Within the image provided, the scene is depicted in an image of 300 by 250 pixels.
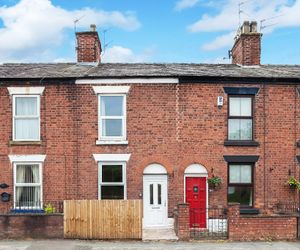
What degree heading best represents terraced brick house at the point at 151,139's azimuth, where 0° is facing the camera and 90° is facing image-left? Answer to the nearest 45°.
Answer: approximately 0°

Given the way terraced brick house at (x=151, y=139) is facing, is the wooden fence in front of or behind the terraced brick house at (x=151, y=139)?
in front

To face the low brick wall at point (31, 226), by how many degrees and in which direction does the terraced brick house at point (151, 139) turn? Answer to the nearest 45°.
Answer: approximately 45° to its right

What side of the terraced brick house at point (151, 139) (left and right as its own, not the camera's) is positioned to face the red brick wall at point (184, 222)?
front

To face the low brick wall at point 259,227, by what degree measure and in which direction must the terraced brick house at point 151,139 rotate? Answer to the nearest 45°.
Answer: approximately 45° to its left
